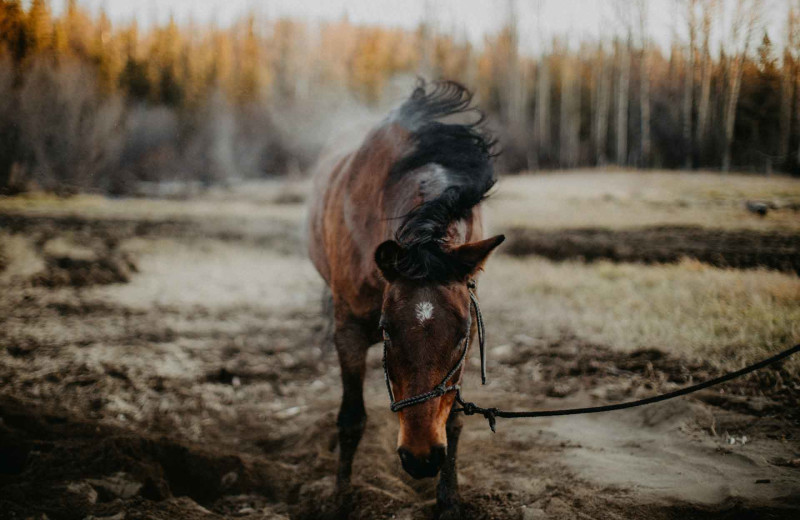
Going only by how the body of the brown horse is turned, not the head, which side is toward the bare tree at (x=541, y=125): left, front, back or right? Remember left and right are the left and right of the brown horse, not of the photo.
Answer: back

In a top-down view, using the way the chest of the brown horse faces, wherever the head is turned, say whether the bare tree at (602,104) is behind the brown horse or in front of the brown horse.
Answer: behind

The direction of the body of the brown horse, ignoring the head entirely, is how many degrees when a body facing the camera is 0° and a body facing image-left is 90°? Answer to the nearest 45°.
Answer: approximately 0°

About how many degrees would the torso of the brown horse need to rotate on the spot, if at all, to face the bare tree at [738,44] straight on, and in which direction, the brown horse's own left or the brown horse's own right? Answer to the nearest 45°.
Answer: approximately 135° to the brown horse's own left

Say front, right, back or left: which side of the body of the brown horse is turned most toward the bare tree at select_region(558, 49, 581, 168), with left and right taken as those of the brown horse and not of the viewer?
back
